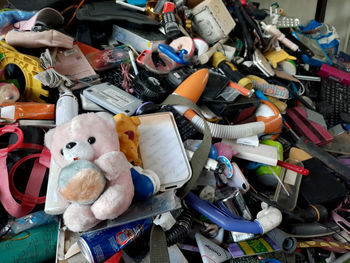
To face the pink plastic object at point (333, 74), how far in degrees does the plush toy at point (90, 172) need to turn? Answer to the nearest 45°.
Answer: approximately 180°

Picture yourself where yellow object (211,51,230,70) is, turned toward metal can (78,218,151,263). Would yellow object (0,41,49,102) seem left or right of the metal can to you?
right

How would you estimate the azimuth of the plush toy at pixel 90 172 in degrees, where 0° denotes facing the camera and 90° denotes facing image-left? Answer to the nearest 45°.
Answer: approximately 45°

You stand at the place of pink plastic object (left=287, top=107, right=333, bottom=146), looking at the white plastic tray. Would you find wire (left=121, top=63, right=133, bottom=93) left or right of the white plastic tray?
right

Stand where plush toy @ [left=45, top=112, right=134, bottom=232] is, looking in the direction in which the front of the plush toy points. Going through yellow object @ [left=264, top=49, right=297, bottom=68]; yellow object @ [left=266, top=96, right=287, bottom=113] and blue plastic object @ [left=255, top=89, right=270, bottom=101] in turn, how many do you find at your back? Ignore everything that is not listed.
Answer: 3
